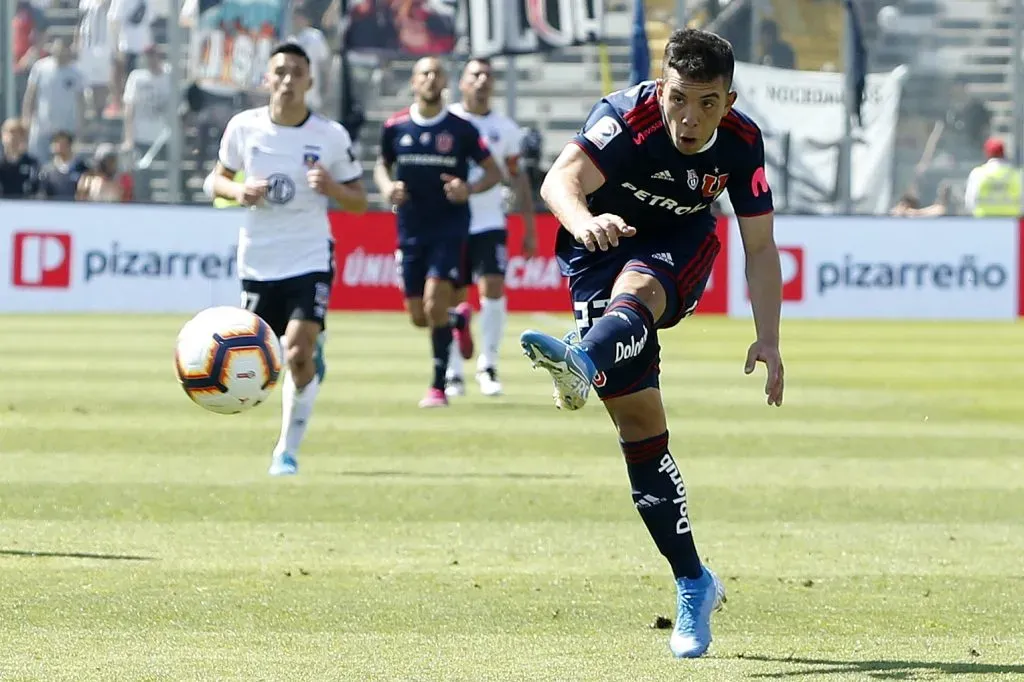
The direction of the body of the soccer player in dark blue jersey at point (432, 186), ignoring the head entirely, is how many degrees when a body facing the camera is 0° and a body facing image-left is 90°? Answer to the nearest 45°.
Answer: approximately 0°

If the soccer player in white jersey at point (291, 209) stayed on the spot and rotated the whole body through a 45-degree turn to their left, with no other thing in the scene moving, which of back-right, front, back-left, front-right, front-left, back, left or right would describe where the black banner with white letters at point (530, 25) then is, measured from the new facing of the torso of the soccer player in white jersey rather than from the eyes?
back-left

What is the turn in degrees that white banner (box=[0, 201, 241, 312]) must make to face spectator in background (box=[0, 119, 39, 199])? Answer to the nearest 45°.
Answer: approximately 135° to its right

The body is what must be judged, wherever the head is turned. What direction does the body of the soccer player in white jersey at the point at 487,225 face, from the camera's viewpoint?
toward the camera

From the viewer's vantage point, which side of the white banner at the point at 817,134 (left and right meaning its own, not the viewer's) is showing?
front

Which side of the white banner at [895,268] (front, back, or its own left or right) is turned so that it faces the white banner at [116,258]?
right

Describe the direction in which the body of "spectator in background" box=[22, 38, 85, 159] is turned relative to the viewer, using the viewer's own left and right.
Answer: facing the viewer

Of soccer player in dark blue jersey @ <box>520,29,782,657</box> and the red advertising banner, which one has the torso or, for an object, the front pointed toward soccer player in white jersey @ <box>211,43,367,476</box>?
the red advertising banner
